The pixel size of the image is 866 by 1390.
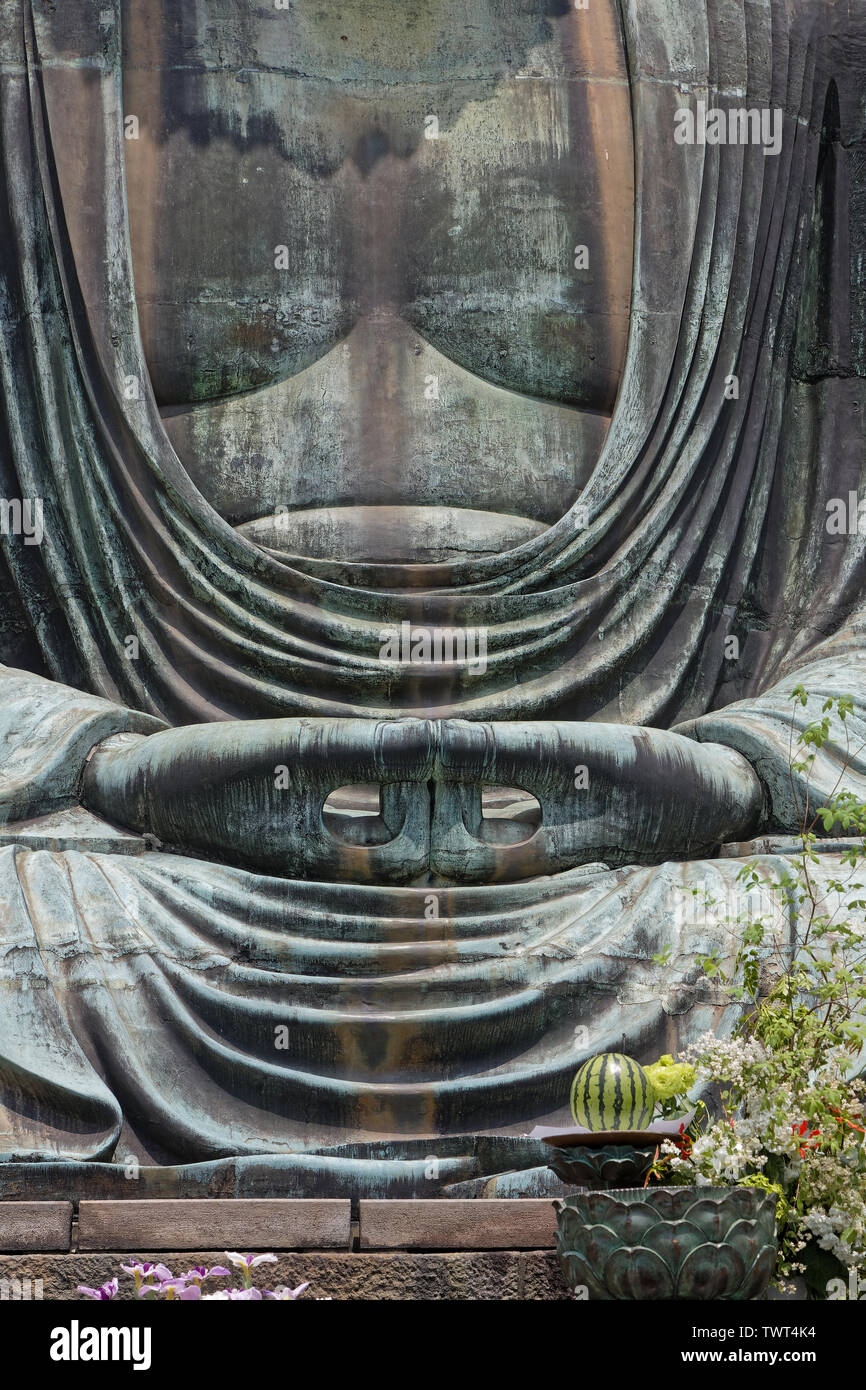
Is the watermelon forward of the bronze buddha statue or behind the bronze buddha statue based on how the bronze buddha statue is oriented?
forward

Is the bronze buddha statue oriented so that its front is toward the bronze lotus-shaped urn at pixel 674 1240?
yes

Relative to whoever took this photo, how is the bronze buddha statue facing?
facing the viewer
